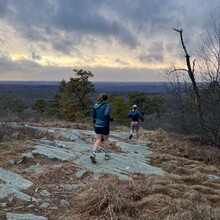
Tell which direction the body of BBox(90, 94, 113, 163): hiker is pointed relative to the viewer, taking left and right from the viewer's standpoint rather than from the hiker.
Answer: facing away from the viewer and to the right of the viewer

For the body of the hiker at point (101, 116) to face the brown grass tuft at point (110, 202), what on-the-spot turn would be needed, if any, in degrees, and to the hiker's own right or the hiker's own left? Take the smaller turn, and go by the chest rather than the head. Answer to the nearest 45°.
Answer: approximately 135° to the hiker's own right
